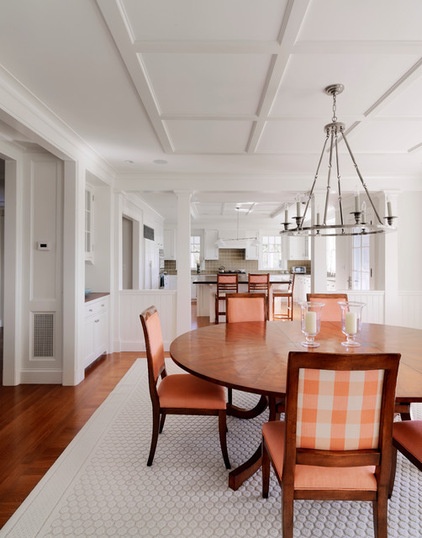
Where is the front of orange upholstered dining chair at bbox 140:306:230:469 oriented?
to the viewer's right

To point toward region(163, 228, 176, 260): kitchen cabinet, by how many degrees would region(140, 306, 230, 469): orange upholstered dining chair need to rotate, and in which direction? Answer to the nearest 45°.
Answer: approximately 90° to its left

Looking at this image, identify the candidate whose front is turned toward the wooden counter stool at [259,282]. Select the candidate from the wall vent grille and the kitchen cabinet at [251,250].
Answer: the kitchen cabinet

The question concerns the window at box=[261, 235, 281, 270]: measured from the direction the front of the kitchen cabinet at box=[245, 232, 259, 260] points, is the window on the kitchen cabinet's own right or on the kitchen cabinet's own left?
on the kitchen cabinet's own left

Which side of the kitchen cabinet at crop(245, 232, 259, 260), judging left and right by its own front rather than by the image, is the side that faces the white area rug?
front

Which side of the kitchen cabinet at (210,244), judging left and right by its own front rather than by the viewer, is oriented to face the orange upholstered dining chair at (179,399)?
front

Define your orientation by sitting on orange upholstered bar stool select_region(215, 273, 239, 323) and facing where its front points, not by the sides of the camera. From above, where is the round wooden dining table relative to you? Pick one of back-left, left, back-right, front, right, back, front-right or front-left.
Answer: back

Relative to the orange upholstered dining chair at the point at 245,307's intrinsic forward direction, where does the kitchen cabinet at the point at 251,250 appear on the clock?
The kitchen cabinet is roughly at 6 o'clock from the orange upholstered dining chair.

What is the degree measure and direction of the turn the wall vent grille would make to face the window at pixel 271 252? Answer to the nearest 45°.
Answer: approximately 135° to its left

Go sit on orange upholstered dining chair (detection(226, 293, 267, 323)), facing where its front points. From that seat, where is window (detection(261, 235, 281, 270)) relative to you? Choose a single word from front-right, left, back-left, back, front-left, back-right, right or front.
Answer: back

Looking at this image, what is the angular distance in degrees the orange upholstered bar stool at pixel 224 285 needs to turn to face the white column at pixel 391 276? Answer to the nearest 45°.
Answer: approximately 135° to its right

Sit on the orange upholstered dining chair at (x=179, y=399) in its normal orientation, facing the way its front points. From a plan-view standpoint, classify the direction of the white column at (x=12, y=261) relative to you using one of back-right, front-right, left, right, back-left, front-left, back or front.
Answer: back-left
